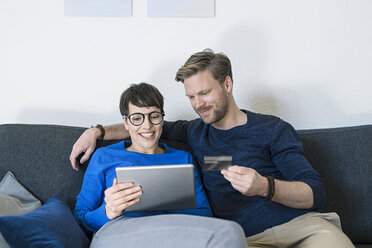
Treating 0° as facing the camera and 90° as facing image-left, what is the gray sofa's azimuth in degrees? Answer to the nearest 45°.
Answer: approximately 0°
